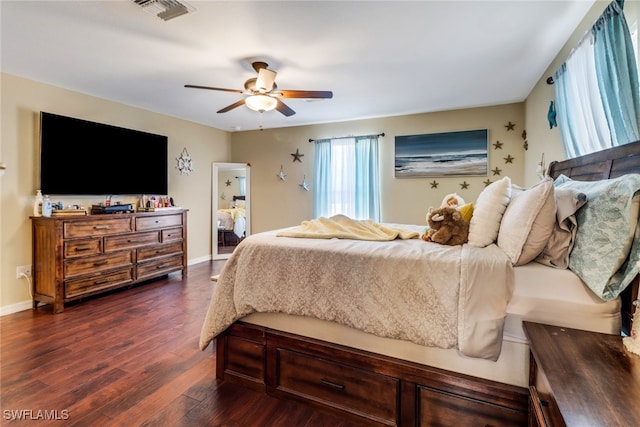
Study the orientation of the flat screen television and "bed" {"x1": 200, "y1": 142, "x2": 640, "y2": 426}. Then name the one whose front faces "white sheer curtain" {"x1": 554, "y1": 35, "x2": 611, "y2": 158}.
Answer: the flat screen television

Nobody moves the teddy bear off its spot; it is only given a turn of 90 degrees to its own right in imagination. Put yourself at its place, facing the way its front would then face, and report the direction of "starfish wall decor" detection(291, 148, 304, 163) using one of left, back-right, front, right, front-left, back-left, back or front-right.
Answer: front

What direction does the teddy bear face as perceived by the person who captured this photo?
facing the viewer and to the left of the viewer

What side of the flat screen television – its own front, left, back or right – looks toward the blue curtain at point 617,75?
front

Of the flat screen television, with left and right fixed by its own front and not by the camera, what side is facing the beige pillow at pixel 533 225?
front

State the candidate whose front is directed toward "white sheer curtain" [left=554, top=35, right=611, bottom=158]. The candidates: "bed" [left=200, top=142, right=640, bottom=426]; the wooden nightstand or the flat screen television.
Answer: the flat screen television

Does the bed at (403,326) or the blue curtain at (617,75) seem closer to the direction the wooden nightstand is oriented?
the bed

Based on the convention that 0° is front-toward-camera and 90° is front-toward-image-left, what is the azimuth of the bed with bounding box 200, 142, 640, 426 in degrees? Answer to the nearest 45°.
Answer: approximately 90°

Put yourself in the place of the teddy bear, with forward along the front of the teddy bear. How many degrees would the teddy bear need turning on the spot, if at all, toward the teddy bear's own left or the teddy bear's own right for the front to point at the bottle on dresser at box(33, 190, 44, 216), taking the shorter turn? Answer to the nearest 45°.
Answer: approximately 45° to the teddy bear's own right

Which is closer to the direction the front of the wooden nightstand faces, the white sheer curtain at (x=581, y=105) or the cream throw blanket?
the cream throw blanket

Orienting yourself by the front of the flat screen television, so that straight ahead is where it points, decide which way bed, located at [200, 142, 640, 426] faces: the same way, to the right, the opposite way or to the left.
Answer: the opposite way
